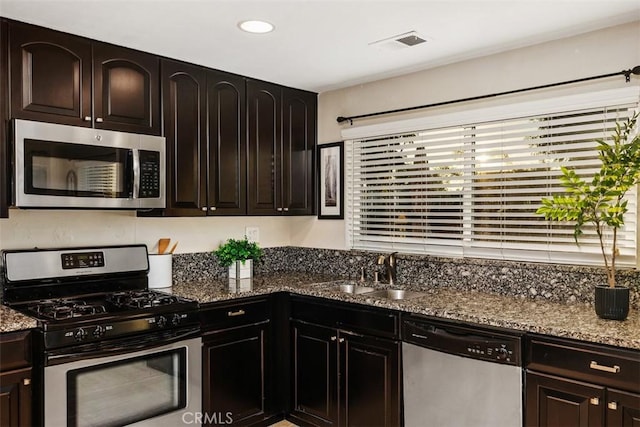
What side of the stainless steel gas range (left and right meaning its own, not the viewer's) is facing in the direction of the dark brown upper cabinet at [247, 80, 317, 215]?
left

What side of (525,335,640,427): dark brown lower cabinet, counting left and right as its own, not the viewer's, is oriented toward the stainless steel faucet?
right

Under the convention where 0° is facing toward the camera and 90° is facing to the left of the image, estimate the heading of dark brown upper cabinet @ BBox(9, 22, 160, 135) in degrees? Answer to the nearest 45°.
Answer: approximately 315°

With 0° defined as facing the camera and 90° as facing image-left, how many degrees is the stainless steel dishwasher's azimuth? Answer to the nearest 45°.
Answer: approximately 45°

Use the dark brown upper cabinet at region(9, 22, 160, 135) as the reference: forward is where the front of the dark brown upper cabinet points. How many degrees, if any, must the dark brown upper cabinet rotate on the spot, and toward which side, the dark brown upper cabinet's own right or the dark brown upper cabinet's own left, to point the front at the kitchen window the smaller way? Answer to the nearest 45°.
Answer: approximately 45° to the dark brown upper cabinet's own left
